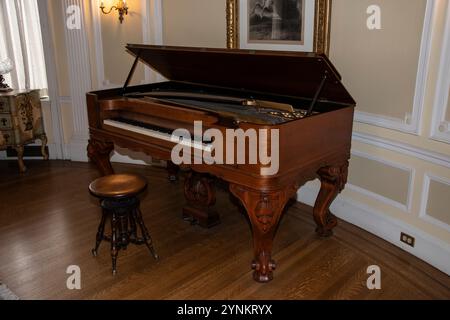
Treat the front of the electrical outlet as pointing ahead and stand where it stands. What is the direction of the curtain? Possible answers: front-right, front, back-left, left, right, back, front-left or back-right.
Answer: front-right

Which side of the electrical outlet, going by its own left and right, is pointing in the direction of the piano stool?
front

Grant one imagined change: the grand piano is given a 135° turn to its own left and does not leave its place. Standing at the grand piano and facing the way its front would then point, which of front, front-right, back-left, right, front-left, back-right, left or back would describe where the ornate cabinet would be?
back-left

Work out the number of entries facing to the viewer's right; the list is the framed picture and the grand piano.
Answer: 0

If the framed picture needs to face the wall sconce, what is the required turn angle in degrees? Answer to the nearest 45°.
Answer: approximately 90° to its right

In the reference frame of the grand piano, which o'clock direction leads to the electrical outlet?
The electrical outlet is roughly at 8 o'clock from the grand piano.

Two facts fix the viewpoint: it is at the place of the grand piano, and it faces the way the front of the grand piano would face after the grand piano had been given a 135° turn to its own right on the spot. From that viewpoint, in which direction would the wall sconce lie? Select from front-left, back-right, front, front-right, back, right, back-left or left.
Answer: front-left

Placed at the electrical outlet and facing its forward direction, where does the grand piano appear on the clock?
The grand piano is roughly at 1 o'clock from the electrical outlet.

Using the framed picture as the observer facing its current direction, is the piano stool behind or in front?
in front

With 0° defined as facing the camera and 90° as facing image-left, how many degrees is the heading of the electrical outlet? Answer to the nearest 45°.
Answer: approximately 45°

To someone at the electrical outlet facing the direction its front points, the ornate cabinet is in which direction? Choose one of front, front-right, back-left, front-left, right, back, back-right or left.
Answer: front-right

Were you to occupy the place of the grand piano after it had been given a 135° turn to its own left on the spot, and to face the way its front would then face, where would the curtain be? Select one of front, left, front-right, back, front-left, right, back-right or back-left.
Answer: back-left

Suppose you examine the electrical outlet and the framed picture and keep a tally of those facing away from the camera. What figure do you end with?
0
